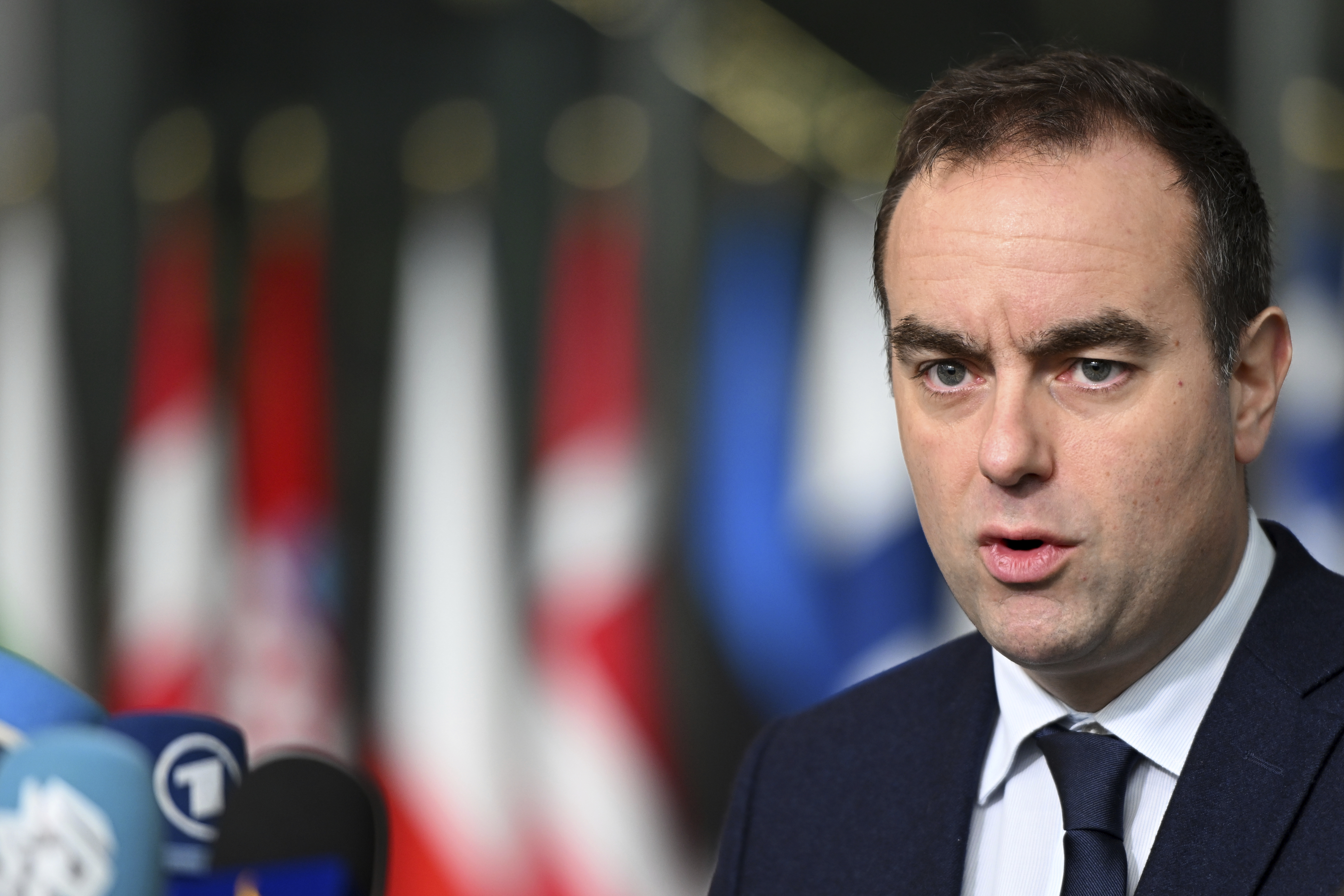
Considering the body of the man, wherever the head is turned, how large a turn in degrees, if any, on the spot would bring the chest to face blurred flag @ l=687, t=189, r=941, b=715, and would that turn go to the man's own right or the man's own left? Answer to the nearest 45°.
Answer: approximately 135° to the man's own right

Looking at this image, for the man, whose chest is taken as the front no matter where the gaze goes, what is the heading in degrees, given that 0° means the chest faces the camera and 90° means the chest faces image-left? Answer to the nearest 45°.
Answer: approximately 45°

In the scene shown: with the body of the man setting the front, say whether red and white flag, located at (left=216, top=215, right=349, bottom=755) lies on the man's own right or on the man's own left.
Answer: on the man's own right

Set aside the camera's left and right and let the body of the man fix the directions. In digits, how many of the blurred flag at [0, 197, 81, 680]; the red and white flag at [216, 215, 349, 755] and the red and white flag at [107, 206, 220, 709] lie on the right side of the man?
3

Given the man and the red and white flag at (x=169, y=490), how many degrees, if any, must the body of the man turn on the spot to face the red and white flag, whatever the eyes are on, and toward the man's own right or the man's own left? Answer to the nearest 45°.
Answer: approximately 90° to the man's own right

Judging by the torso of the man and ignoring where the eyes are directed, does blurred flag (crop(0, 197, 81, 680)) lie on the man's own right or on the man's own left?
on the man's own right

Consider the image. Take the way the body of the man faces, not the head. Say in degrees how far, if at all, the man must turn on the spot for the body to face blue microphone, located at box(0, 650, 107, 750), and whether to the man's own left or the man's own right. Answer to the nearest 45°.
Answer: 0° — they already face it

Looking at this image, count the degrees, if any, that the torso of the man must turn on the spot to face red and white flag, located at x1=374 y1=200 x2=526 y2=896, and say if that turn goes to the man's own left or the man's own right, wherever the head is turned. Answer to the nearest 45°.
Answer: approximately 90° to the man's own right

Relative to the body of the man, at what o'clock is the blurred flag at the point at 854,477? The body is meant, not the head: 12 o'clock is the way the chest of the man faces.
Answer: The blurred flag is roughly at 4 o'clock from the man.
